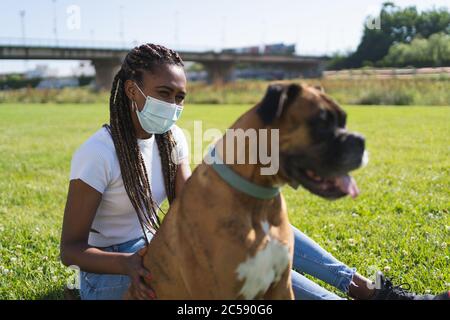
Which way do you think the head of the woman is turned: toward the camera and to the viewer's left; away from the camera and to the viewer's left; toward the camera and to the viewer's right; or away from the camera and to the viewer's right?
toward the camera and to the viewer's right

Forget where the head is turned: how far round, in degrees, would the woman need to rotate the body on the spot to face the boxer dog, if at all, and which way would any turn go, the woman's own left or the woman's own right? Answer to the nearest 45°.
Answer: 0° — they already face it

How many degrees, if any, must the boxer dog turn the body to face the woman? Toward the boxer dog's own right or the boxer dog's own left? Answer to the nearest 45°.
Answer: approximately 180°

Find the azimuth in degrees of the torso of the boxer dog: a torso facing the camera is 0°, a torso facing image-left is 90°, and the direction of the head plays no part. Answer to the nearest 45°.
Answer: approximately 315°

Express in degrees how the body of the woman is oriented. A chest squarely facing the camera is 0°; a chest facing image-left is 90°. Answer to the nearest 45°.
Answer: approximately 315°
